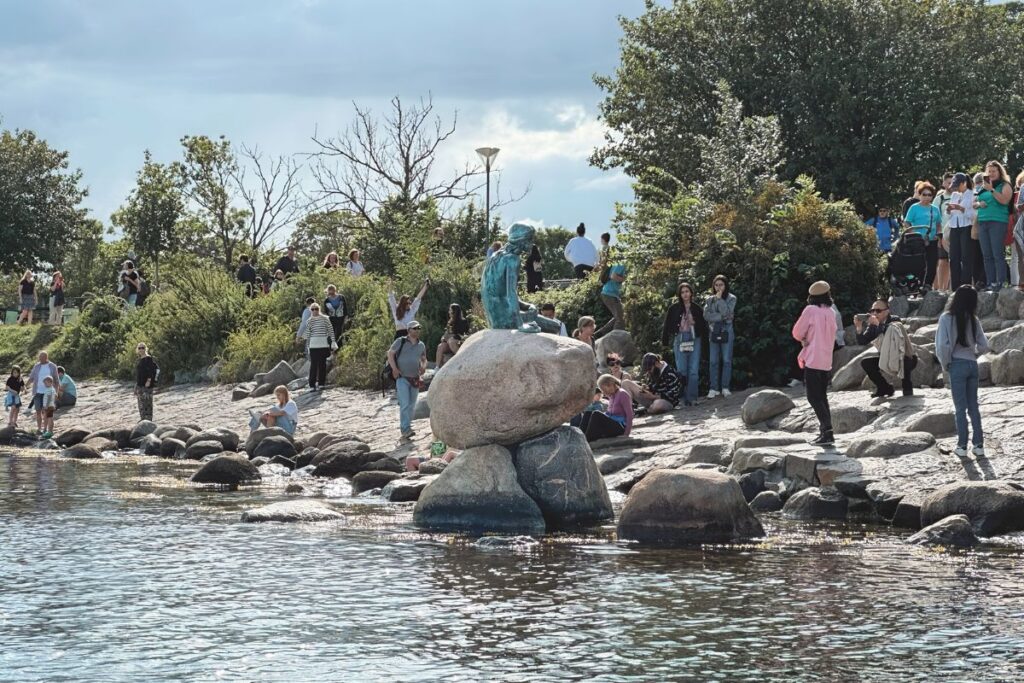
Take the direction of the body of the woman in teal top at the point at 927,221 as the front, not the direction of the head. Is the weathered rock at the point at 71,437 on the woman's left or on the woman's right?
on the woman's right

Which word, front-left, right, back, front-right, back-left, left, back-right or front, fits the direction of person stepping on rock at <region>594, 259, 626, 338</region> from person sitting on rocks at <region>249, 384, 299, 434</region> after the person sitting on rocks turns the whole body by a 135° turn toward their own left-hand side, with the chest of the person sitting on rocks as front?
front-left

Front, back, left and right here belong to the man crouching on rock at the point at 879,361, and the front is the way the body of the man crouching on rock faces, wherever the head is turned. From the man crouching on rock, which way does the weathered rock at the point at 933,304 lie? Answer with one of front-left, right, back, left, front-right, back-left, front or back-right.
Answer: back-right

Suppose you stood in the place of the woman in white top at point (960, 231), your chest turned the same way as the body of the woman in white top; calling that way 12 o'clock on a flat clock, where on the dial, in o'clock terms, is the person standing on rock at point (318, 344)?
The person standing on rock is roughly at 2 o'clock from the woman in white top.

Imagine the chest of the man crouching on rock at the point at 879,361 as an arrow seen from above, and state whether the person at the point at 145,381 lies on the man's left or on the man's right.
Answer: on the man's right

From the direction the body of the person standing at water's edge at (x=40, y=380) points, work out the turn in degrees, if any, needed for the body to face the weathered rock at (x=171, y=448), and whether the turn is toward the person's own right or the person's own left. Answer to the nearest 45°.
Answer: approximately 45° to the person's own left

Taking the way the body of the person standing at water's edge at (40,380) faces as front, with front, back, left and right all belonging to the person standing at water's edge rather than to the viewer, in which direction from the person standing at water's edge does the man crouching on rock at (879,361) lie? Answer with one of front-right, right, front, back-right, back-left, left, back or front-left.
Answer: front-left

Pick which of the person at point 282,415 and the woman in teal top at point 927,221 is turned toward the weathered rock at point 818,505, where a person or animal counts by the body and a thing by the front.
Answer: the woman in teal top

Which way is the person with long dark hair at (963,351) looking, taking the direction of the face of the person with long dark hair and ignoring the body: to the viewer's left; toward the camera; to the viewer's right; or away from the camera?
away from the camera

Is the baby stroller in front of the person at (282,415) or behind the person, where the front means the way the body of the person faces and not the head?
behind
